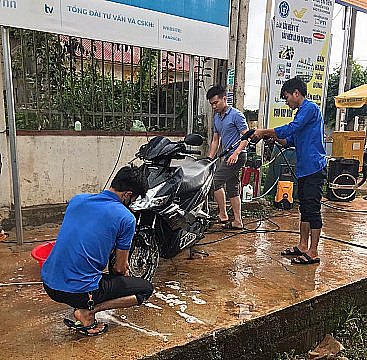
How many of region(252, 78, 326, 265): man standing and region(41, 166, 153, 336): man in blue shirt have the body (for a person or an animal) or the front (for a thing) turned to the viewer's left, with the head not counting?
1

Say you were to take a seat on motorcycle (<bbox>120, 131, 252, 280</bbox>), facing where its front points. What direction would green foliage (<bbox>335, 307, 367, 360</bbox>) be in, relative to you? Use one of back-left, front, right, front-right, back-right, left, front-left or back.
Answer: back-left

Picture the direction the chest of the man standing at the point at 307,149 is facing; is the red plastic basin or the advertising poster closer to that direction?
the red plastic basin

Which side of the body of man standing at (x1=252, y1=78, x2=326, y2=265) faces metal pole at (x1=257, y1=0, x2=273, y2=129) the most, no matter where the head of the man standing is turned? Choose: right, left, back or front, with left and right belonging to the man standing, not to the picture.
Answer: right

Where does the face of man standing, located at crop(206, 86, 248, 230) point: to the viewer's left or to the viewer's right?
to the viewer's left

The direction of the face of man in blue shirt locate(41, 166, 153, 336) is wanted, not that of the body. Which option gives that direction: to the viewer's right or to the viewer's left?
to the viewer's right

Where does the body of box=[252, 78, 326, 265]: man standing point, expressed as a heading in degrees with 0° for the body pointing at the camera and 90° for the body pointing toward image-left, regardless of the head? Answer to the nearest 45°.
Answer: approximately 90°

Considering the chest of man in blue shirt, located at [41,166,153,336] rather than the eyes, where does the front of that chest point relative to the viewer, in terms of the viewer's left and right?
facing away from the viewer and to the right of the viewer

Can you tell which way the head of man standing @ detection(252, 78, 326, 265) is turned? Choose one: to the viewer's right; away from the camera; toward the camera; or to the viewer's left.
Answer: to the viewer's left

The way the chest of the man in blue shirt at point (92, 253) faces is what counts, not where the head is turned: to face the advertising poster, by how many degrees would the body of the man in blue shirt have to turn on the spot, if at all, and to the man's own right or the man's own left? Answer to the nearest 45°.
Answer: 0° — they already face it

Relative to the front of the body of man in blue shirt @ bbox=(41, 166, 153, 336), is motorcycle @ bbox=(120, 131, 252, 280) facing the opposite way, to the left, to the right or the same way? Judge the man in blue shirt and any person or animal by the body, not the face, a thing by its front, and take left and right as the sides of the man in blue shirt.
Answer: the opposite way

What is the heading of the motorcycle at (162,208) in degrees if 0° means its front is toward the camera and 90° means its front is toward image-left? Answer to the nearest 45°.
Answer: approximately 45°
